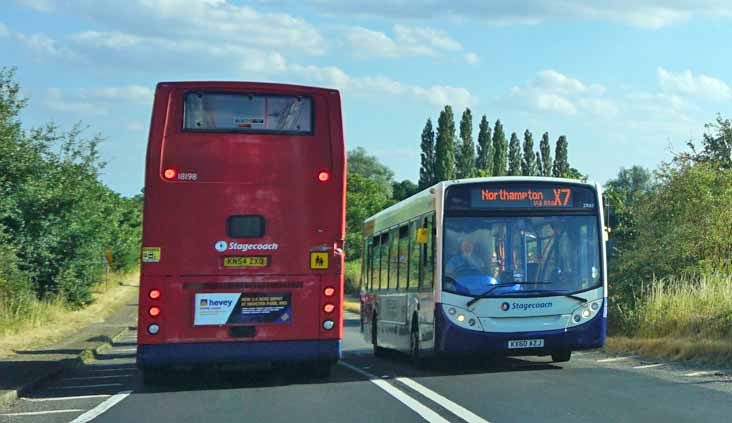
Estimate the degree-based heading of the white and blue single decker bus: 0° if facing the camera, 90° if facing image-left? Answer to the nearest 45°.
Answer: approximately 0°
